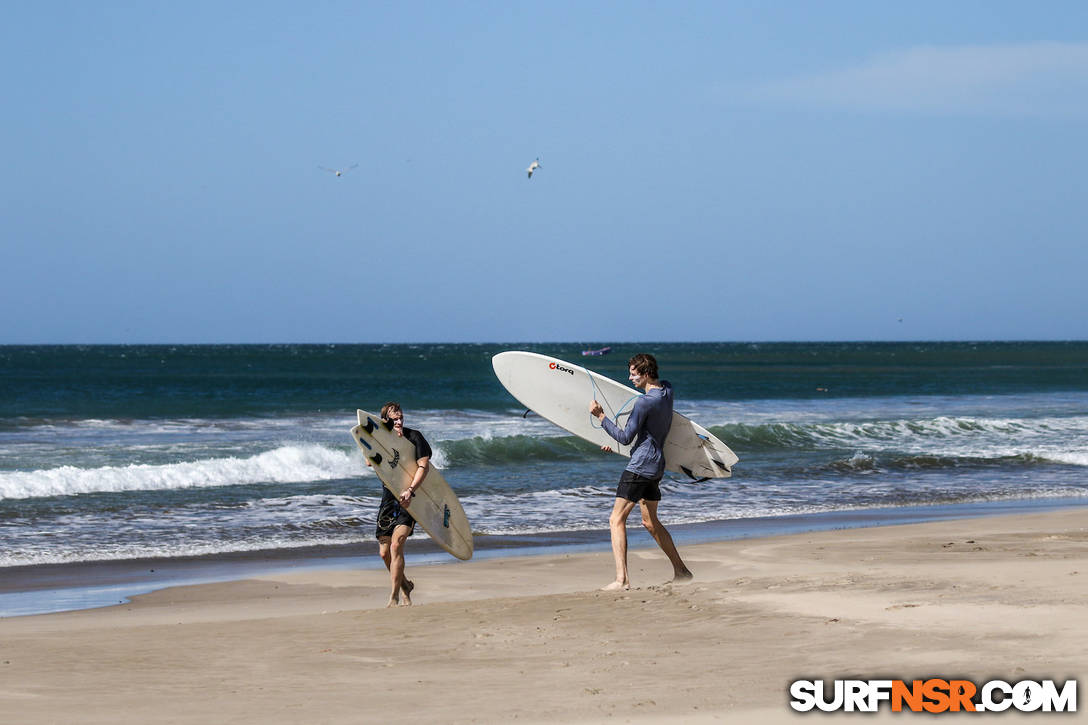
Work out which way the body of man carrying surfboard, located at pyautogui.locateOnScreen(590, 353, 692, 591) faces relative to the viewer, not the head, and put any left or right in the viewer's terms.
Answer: facing to the left of the viewer

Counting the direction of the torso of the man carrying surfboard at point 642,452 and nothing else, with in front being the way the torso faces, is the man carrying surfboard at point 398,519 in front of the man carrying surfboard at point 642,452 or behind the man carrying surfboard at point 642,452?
in front

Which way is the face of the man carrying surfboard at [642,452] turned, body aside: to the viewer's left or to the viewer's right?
to the viewer's left
